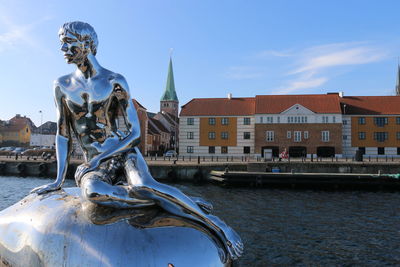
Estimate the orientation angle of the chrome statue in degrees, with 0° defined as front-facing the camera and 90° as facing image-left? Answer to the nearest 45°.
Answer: approximately 0°

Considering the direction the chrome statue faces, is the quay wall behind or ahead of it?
behind
